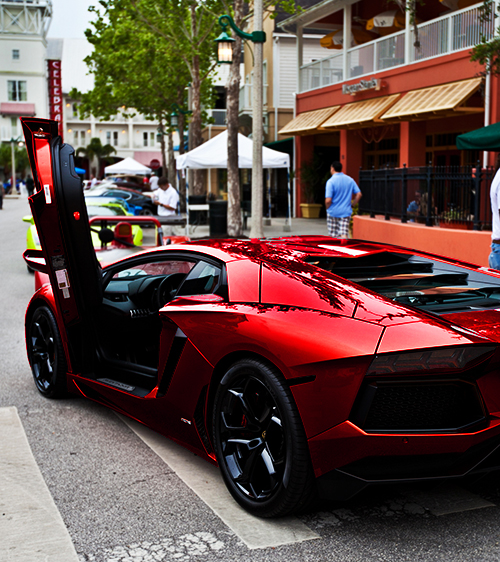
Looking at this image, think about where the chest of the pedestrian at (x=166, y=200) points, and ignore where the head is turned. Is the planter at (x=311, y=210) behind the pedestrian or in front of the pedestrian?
behind

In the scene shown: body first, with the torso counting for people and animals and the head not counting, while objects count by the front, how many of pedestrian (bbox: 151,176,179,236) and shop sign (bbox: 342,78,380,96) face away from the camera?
0

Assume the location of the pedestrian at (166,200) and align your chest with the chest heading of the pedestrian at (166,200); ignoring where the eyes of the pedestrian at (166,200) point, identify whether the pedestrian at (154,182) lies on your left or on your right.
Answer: on your right

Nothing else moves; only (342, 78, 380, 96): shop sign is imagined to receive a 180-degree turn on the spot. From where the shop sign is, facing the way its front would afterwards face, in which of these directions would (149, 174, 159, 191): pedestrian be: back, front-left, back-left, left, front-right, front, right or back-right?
left

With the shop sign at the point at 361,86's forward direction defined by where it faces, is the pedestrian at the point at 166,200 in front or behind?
in front

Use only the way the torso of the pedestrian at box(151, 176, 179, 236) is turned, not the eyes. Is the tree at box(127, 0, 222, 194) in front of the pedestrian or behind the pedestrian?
behind

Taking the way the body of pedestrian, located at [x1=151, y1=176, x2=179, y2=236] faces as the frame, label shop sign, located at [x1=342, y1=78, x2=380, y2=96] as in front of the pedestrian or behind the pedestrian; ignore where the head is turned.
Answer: behind

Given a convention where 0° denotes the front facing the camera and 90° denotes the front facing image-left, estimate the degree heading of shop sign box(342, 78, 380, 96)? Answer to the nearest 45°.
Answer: approximately 45°

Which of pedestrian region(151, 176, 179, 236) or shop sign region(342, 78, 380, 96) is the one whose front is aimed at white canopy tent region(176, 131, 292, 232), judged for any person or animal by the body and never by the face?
the shop sign

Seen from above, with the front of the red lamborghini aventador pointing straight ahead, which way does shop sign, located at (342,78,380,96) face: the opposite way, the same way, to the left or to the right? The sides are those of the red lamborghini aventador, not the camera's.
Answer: to the left

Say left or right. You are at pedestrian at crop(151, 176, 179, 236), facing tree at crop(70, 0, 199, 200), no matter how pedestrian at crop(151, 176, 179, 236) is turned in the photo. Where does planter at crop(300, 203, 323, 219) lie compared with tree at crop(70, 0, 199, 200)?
right

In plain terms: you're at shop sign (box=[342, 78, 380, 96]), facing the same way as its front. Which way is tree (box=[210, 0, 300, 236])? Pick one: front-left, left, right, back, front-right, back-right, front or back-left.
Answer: front

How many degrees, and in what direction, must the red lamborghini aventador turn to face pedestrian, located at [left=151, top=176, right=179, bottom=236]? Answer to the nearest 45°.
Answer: approximately 45° to its right

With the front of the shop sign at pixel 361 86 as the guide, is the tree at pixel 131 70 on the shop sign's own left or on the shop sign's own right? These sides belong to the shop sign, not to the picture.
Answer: on the shop sign's own right

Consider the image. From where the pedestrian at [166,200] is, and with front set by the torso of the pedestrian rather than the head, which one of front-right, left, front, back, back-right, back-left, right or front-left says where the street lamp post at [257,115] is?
left

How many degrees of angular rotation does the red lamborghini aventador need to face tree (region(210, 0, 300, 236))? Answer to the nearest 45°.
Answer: approximately 45° to its right
